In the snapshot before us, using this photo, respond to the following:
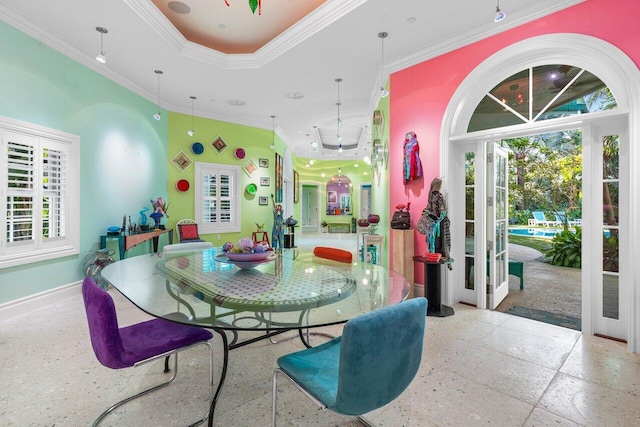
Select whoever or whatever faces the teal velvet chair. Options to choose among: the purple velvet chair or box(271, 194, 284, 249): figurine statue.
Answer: the figurine statue

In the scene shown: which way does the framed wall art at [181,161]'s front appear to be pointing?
toward the camera

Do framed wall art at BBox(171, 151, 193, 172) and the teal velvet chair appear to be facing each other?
yes

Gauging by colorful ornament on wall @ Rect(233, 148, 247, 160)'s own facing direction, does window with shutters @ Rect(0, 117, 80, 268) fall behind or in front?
in front

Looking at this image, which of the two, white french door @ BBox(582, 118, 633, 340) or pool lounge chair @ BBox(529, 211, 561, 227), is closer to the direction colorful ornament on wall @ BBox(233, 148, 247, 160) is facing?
the white french door

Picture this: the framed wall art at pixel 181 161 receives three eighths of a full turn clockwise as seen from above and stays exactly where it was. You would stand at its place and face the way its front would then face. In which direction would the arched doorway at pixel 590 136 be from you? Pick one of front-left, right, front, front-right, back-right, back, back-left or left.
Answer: back

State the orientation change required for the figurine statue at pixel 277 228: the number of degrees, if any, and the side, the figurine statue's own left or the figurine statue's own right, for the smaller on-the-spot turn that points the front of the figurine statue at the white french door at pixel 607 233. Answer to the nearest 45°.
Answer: approximately 45° to the figurine statue's own left

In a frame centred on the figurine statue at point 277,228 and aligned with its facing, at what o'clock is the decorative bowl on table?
The decorative bowl on table is roughly at 12 o'clock from the figurine statue.

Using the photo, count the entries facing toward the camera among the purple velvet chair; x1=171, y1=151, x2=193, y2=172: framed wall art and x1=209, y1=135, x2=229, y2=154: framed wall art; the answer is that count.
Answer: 2

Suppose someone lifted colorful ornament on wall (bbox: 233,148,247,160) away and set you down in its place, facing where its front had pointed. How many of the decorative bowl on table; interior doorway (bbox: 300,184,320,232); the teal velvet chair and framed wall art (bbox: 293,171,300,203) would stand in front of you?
2

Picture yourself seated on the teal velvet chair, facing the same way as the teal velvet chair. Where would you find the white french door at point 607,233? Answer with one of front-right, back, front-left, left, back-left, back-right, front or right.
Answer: right

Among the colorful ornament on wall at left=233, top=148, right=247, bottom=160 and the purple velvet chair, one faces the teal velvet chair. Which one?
the colorful ornament on wall

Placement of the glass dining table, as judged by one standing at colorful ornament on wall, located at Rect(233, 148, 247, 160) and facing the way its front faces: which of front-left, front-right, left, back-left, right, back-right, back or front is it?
front

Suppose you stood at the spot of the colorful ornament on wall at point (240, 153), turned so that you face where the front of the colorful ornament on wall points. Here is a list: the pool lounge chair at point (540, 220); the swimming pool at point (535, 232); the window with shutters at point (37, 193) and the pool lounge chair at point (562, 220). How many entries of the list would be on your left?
3

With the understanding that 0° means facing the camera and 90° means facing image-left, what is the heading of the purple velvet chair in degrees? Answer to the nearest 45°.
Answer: approximately 225°

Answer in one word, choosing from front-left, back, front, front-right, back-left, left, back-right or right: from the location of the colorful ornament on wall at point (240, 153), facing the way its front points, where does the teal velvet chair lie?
front

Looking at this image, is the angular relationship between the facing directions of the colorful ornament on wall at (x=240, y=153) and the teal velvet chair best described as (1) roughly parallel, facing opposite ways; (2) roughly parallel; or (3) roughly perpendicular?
roughly parallel, facing opposite ways

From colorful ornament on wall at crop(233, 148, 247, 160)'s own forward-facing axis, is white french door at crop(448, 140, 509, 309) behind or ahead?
ahead

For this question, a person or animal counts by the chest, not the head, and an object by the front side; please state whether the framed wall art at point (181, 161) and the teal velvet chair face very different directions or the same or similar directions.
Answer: very different directions

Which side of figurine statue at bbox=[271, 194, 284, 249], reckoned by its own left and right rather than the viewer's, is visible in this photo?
front

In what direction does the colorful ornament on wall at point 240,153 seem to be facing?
toward the camera

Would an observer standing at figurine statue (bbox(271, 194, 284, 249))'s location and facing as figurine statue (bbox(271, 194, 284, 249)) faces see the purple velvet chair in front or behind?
in front

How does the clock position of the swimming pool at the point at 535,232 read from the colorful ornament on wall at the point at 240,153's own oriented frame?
The swimming pool is roughly at 9 o'clock from the colorful ornament on wall.
